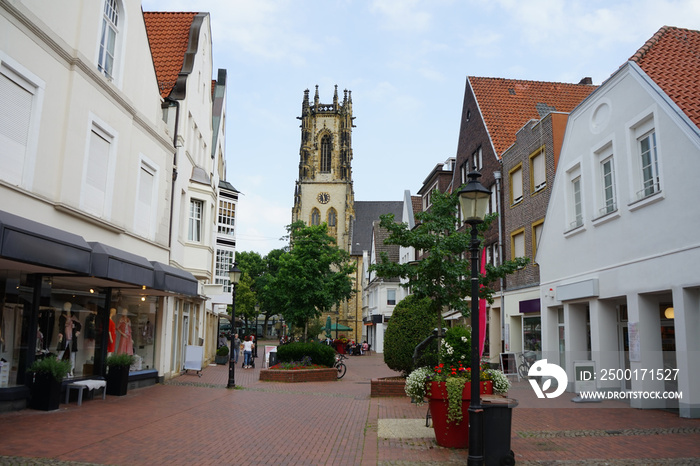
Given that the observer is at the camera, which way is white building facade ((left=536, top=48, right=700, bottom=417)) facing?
facing the viewer and to the left of the viewer

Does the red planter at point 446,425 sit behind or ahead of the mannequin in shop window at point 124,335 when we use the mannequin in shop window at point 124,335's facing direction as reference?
ahead

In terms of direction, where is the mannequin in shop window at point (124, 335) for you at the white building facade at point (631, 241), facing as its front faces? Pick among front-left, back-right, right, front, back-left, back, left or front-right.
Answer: front-right

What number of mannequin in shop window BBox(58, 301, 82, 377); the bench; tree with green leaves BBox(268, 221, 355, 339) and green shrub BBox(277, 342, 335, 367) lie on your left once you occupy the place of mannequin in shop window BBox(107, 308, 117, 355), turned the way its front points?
2

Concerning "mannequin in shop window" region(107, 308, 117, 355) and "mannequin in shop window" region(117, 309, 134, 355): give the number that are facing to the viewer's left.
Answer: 0

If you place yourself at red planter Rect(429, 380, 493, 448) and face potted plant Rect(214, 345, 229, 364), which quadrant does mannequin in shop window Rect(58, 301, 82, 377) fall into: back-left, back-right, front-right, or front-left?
front-left

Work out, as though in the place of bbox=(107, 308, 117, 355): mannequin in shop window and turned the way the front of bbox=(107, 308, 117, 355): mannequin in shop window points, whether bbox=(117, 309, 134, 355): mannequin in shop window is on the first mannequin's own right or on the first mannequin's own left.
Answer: on the first mannequin's own left

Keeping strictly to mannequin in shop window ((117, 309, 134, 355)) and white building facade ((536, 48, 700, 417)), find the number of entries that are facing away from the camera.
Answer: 0

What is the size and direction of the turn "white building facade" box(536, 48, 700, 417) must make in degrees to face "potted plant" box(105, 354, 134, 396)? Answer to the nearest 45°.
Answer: approximately 45° to its right

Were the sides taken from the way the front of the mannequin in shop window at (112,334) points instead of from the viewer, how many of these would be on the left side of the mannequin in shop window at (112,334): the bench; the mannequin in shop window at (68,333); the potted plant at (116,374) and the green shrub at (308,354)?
1

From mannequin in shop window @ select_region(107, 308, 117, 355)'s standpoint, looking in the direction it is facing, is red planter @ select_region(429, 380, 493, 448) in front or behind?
in front

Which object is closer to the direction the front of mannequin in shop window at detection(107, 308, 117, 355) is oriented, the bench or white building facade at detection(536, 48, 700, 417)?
the white building facade

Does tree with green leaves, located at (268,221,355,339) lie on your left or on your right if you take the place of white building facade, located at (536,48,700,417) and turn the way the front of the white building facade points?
on your right

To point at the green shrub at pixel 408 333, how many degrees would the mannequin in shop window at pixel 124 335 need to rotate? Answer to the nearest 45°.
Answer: approximately 45° to its left

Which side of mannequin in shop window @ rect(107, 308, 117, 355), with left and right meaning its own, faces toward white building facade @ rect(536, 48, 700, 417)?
front

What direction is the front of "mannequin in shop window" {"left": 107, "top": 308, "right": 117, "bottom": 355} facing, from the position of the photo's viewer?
facing the viewer and to the right of the viewer

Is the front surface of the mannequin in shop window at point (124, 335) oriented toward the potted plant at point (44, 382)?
no

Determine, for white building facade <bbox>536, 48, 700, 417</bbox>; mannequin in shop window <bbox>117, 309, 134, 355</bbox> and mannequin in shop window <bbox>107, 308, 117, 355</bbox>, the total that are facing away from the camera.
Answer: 0

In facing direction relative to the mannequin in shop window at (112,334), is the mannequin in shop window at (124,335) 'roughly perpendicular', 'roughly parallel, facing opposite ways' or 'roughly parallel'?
roughly parallel
